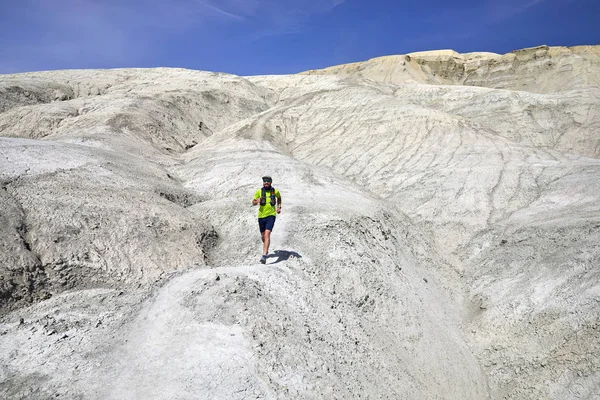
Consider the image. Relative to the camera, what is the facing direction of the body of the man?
toward the camera
